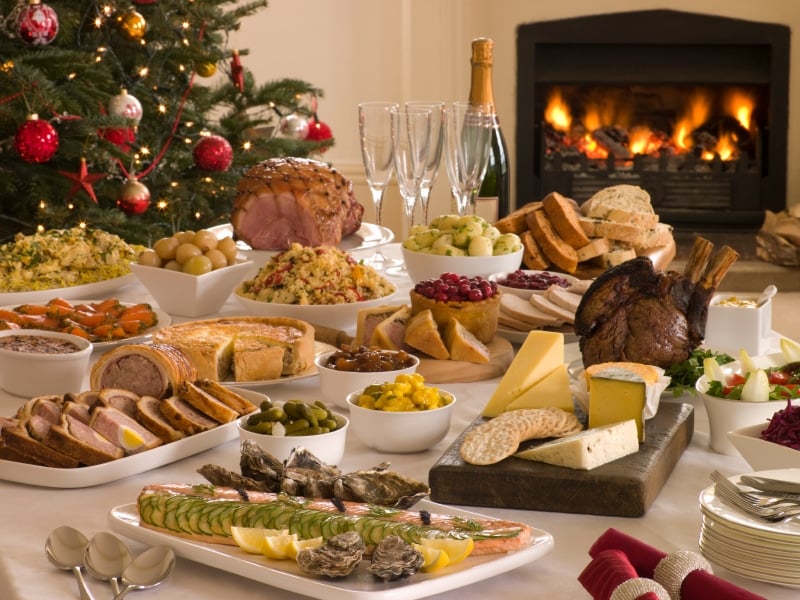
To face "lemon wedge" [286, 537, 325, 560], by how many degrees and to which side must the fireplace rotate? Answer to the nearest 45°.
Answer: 0° — it already faces it

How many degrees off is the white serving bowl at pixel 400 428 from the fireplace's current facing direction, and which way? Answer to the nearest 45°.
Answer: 0° — it already faces it

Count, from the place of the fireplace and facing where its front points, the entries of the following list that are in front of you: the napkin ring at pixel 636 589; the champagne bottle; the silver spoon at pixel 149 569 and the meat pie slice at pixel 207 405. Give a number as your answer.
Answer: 4

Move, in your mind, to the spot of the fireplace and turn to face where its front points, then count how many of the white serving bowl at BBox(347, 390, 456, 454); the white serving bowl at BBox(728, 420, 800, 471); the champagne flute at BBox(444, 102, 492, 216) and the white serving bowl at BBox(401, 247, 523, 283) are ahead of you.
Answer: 4

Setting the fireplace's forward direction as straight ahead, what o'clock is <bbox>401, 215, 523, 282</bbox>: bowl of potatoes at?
The bowl of potatoes is roughly at 12 o'clock from the fireplace.

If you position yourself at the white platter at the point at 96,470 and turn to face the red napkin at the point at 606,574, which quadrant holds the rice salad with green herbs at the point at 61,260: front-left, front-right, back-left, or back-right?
back-left

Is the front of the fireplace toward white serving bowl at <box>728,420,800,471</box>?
yes

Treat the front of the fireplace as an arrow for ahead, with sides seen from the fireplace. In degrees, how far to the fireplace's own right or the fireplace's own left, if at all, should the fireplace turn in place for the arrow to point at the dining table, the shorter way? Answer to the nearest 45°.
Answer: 0° — it already faces it

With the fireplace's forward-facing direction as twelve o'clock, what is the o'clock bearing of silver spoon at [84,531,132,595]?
The silver spoon is roughly at 12 o'clock from the fireplace.

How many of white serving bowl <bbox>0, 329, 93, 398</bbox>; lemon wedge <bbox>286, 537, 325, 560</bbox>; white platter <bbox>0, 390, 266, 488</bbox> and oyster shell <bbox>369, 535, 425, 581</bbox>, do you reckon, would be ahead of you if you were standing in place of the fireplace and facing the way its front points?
4

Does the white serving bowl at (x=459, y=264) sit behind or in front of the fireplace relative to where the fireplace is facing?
in front

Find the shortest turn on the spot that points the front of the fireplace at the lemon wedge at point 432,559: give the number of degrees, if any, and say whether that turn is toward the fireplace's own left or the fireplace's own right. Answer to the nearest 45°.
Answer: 0° — it already faces it

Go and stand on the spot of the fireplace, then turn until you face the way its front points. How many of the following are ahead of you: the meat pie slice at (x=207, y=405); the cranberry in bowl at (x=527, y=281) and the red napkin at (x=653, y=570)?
3

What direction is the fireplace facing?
toward the camera

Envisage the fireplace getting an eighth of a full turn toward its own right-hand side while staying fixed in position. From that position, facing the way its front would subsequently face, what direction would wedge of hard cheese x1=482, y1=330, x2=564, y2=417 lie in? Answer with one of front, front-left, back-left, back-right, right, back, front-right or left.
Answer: front-left

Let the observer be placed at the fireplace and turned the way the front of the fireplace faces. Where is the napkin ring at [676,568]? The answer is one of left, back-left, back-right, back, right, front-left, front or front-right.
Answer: front

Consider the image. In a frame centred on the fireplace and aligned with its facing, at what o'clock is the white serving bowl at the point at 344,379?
The white serving bowl is roughly at 12 o'clock from the fireplace.

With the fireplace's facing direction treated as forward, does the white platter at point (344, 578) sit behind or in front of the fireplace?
in front
